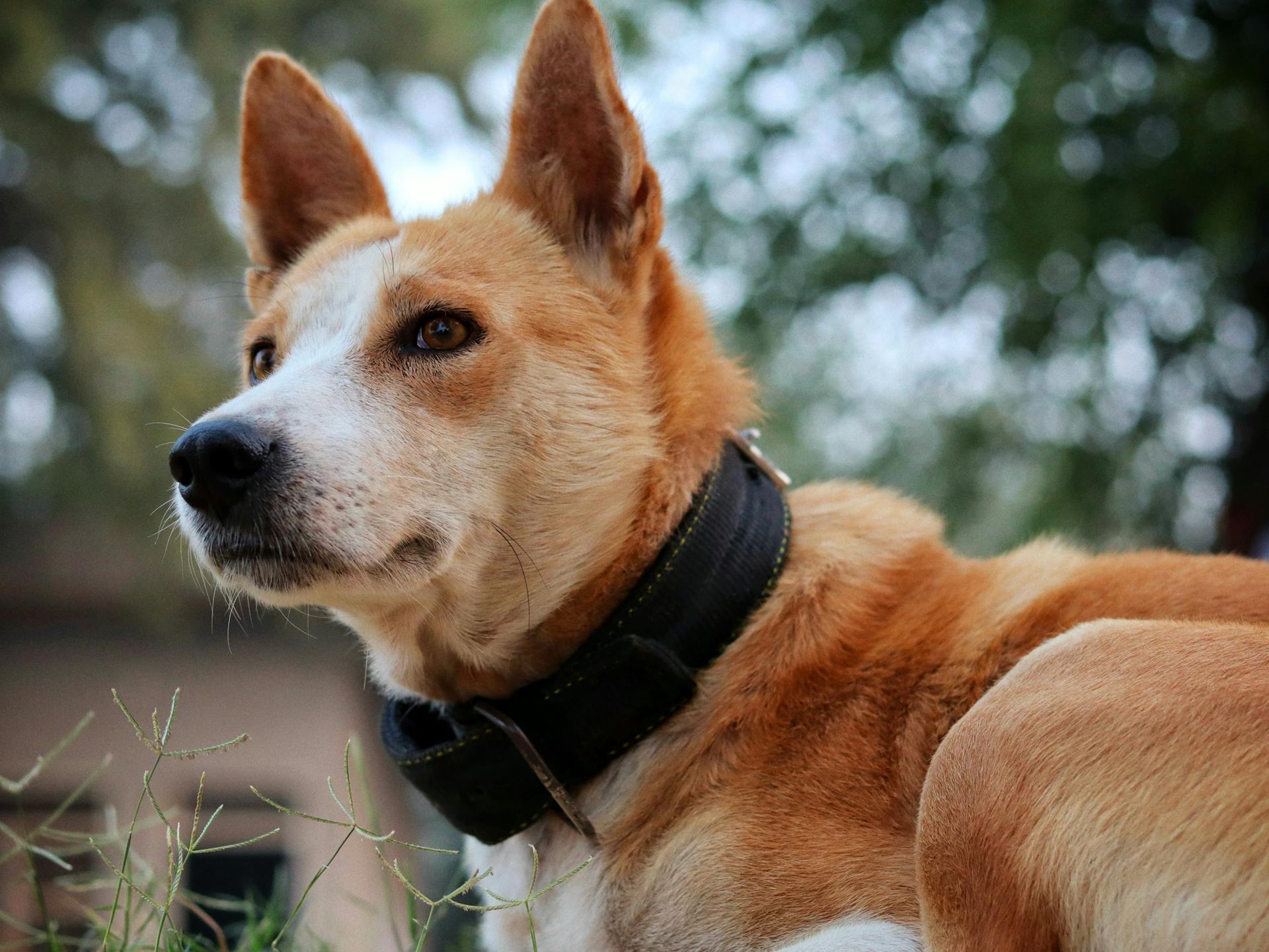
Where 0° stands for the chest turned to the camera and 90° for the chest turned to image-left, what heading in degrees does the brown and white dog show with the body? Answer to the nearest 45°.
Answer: approximately 45°
